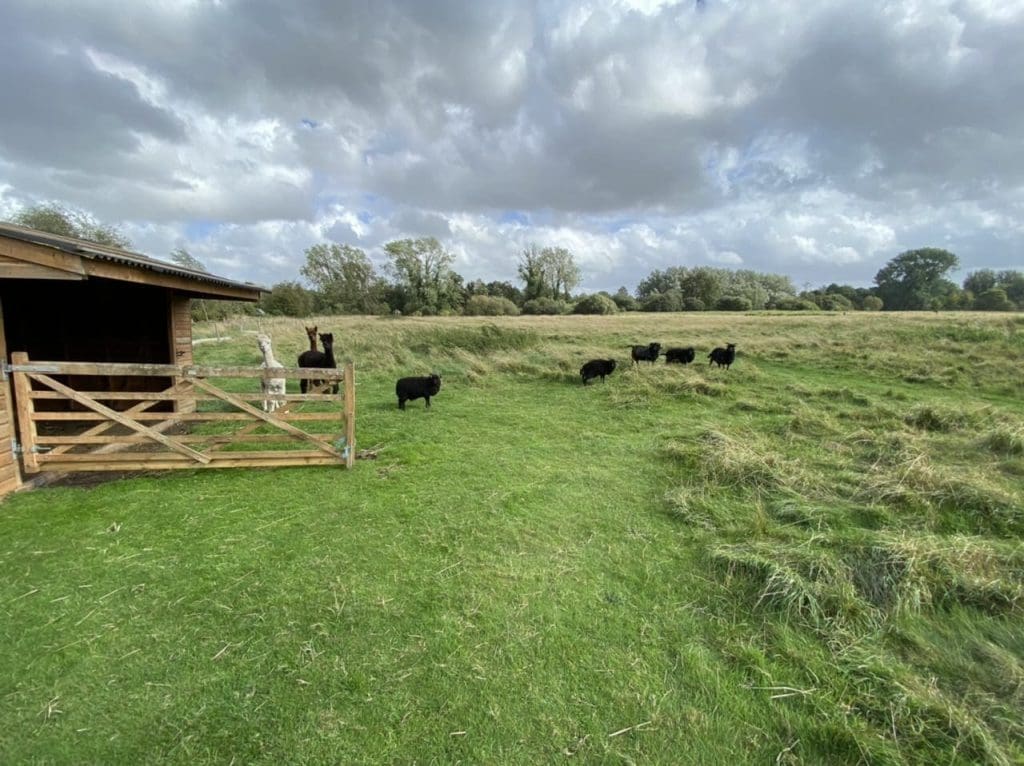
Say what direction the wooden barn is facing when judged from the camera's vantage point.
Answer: facing the viewer and to the right of the viewer

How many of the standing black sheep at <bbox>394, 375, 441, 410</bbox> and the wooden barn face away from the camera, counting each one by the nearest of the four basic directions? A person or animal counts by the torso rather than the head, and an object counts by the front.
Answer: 0

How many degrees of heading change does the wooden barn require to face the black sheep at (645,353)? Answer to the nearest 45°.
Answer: approximately 45° to its left

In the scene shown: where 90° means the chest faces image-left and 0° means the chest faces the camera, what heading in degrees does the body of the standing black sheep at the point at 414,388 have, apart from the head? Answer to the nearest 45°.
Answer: approximately 270°

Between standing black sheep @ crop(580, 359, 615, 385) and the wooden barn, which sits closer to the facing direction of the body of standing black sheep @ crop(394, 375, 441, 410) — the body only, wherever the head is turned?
the standing black sheep @ crop(580, 359, 615, 385)

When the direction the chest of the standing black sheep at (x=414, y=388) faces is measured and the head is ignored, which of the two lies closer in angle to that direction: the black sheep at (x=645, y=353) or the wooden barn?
the black sheep

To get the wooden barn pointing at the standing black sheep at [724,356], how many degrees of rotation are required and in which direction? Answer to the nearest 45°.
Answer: approximately 45° to its left

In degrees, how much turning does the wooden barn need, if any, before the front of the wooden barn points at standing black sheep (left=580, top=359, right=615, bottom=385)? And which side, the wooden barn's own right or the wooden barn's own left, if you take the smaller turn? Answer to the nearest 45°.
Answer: approximately 45° to the wooden barn's own left

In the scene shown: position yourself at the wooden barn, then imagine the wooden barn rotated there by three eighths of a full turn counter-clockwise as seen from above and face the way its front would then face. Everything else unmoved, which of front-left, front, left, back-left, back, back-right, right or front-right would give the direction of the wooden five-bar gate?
back

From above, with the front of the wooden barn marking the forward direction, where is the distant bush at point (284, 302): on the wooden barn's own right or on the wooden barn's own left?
on the wooden barn's own left
